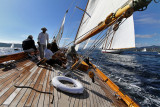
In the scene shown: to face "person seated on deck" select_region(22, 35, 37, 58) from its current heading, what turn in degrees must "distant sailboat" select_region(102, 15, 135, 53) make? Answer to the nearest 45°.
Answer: approximately 90° to its left

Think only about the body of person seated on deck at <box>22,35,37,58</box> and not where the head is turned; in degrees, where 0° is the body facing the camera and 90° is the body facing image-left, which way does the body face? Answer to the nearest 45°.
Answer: approximately 270°

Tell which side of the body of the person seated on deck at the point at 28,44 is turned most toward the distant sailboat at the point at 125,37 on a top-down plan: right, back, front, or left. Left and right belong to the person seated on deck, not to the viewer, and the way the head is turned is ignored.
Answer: front
